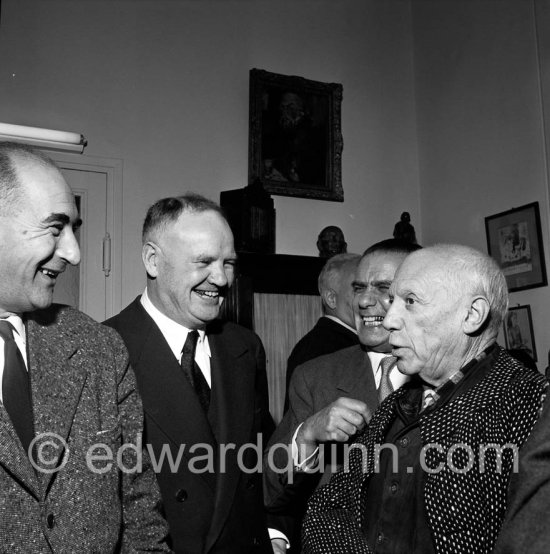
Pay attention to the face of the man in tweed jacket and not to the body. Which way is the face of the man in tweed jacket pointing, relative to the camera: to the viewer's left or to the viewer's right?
to the viewer's right

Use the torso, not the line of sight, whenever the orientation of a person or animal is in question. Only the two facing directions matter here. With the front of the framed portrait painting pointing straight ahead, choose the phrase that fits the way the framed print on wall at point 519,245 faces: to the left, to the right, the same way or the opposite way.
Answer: to the right

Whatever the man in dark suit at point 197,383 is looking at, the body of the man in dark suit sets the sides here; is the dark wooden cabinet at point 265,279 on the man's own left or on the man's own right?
on the man's own left

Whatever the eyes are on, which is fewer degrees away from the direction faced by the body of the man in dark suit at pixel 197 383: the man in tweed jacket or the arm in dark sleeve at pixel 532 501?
the arm in dark sleeve

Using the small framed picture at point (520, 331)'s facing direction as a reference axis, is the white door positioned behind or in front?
in front

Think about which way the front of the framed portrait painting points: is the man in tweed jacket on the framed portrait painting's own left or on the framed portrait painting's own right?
on the framed portrait painting's own right

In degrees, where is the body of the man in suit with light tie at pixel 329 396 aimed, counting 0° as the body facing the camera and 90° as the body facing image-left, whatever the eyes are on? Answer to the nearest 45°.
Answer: approximately 0°

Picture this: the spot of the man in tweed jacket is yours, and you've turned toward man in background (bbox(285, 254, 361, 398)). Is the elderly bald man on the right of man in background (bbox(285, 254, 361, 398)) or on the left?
right
